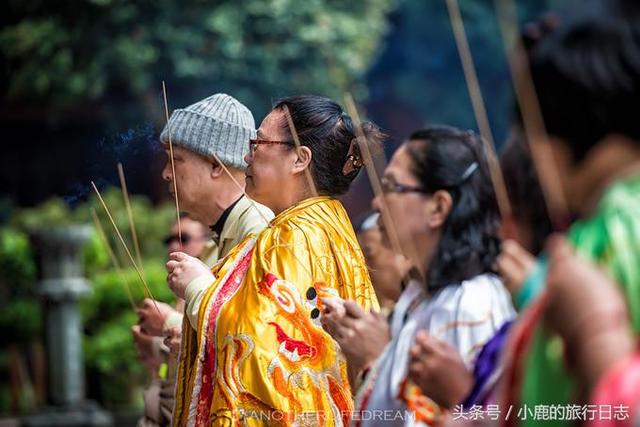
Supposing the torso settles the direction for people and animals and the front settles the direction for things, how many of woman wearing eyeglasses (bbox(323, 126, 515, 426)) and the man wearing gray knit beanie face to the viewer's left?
2

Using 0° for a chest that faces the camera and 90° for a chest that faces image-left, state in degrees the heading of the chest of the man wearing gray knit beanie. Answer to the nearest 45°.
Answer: approximately 90°

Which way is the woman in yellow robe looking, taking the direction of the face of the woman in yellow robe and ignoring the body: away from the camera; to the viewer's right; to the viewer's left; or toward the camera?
to the viewer's left

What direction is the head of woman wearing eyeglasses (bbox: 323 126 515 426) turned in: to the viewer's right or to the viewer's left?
to the viewer's left

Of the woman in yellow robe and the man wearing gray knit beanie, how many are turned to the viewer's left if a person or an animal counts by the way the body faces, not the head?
2

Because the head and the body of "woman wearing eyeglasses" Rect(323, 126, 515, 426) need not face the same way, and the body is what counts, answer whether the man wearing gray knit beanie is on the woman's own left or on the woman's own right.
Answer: on the woman's own right

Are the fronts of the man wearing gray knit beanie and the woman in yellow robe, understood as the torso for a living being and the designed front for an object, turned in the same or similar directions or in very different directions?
same or similar directions

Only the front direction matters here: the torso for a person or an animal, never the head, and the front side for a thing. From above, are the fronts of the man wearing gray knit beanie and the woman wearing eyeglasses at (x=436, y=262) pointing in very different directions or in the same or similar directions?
same or similar directions

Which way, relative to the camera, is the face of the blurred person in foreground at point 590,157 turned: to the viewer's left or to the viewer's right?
to the viewer's left

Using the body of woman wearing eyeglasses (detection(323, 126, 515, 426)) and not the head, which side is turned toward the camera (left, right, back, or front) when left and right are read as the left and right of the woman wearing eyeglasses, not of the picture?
left

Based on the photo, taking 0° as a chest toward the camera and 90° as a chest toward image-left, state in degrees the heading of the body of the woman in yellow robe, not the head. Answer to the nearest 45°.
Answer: approximately 90°
